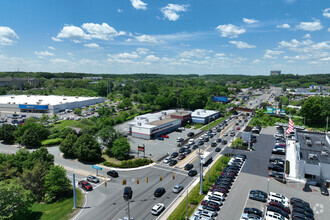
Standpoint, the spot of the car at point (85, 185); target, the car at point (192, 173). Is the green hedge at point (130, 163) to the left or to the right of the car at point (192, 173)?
left

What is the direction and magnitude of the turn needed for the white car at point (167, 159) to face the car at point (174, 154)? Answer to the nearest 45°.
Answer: approximately 180°

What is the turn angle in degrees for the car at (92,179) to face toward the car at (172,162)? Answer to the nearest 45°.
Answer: approximately 45° to its left

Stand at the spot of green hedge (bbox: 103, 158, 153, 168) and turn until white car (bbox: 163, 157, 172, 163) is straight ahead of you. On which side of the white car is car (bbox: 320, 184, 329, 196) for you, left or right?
right

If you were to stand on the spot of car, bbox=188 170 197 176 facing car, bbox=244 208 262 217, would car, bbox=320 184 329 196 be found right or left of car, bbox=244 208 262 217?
left
